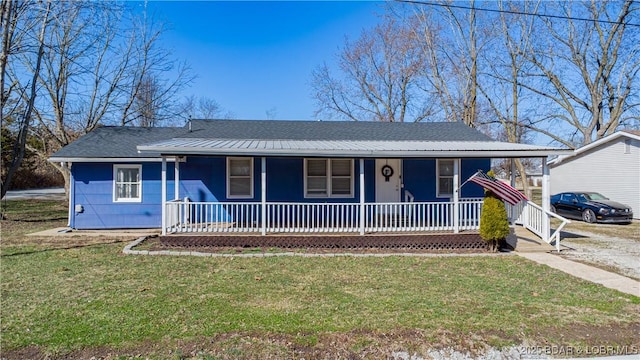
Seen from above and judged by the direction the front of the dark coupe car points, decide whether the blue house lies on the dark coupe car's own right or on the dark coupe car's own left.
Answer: on the dark coupe car's own right

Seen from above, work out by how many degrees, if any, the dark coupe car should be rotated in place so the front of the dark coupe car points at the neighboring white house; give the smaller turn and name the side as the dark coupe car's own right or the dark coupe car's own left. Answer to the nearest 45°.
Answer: approximately 135° to the dark coupe car's own left

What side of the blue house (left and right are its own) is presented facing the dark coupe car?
left

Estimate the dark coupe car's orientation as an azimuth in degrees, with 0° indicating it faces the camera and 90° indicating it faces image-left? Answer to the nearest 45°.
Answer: approximately 315°

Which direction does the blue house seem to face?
toward the camera

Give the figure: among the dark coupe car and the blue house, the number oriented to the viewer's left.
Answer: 0

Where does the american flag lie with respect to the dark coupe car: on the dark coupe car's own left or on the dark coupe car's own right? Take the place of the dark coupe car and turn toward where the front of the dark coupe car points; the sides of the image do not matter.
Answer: on the dark coupe car's own right

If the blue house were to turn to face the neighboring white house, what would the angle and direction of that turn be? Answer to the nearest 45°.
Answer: approximately 90° to its left

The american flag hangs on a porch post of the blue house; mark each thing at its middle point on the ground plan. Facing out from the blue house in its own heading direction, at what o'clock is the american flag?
The american flag is roughly at 10 o'clock from the blue house.
